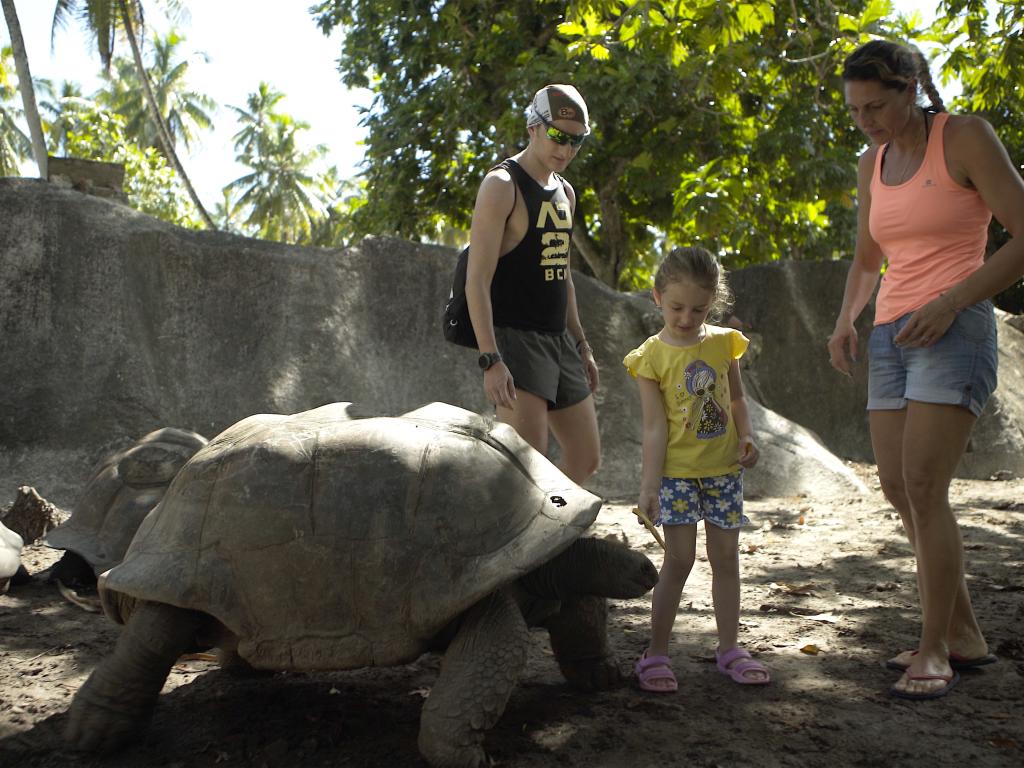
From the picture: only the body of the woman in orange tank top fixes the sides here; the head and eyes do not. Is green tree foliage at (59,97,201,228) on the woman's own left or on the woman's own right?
on the woman's own right

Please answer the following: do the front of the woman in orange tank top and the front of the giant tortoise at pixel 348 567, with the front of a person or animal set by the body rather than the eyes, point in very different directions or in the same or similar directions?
very different directions

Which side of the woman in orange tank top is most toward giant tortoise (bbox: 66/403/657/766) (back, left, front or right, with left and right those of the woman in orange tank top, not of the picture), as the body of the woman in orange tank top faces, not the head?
front

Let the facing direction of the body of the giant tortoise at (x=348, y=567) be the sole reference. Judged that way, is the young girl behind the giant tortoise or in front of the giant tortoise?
in front

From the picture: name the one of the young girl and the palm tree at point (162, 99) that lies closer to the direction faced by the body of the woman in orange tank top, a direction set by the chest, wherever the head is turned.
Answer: the young girl

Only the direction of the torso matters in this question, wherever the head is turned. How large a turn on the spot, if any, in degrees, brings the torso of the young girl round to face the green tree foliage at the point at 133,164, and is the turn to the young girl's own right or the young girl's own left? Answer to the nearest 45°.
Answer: approximately 135° to the young girl's own right

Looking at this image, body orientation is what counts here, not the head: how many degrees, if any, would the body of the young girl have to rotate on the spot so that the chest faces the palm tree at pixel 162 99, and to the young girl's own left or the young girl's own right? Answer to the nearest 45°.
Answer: approximately 135° to the young girl's own right

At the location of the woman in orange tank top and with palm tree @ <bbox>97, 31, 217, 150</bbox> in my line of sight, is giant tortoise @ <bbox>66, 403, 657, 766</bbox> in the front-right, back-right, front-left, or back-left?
front-left

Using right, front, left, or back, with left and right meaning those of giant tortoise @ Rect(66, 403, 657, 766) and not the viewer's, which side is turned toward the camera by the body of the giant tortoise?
right

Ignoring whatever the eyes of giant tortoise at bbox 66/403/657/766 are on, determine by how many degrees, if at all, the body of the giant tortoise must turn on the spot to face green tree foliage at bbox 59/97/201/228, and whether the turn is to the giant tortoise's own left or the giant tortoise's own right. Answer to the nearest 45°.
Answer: approximately 90° to the giant tortoise's own left

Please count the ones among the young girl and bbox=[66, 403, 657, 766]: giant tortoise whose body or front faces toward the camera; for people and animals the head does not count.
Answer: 1

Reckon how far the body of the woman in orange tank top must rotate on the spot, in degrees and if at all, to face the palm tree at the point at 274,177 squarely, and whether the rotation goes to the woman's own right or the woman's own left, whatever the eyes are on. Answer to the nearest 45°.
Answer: approximately 90° to the woman's own right

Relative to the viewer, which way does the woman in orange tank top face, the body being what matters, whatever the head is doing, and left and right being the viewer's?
facing the viewer and to the left of the viewer

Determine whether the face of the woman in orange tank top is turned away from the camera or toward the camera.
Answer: toward the camera

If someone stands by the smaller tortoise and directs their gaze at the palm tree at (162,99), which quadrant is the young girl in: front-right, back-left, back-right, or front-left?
back-right

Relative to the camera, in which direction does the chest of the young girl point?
toward the camera
